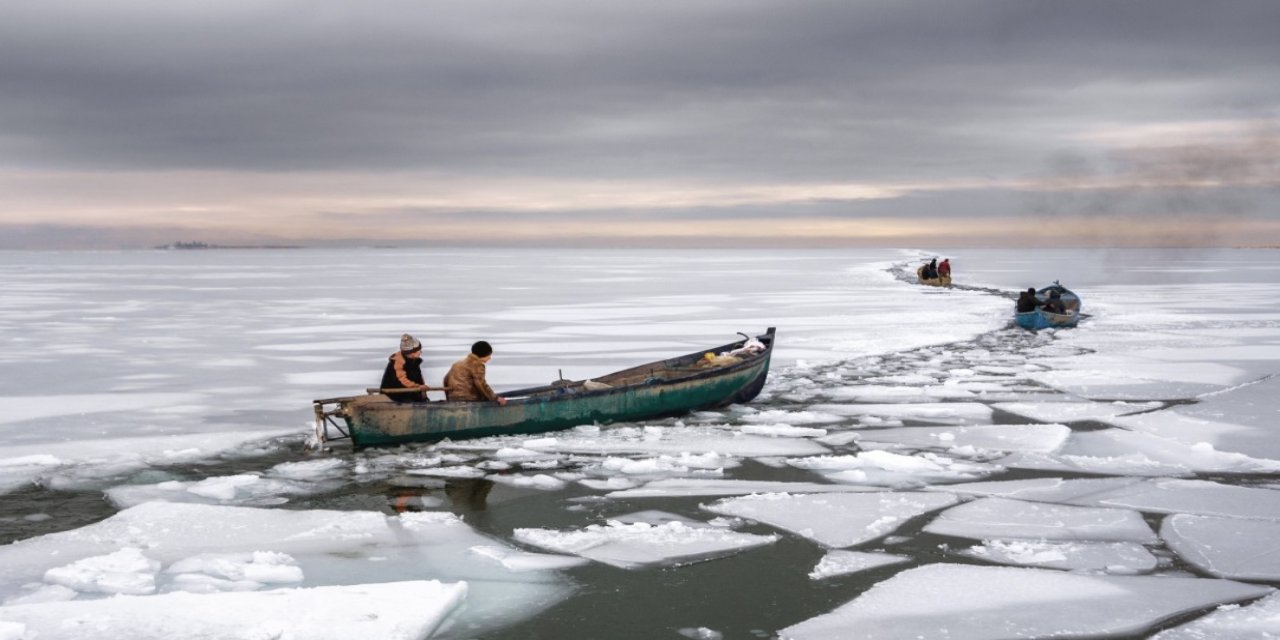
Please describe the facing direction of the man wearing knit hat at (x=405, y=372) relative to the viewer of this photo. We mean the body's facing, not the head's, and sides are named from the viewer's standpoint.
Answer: facing to the right of the viewer

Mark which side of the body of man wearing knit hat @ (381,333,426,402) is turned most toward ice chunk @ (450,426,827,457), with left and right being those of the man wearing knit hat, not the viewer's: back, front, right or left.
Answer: front

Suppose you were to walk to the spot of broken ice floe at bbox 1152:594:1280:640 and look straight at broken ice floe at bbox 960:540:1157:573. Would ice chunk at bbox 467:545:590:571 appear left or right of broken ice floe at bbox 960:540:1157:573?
left

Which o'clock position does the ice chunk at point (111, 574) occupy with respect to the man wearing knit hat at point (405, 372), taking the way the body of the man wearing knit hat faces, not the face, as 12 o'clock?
The ice chunk is roughly at 4 o'clock from the man wearing knit hat.

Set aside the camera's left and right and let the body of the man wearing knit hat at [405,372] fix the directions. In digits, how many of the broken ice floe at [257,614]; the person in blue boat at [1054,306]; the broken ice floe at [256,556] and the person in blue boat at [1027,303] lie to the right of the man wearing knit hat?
2

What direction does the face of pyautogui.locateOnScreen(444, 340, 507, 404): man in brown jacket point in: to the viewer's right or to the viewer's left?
to the viewer's right

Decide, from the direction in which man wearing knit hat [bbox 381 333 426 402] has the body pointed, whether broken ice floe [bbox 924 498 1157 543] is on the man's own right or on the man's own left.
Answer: on the man's own right

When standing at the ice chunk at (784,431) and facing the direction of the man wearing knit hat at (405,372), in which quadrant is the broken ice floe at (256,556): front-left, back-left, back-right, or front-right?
front-left

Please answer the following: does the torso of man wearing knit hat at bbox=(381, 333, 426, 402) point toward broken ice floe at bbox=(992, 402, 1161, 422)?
yes

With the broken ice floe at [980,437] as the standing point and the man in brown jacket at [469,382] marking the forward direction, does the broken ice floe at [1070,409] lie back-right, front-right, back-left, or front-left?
back-right

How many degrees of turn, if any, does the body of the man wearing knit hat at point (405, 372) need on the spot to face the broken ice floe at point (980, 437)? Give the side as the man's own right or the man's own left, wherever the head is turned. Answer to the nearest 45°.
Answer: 0° — they already face it

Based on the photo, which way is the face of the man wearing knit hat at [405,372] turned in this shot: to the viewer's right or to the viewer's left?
to the viewer's right
